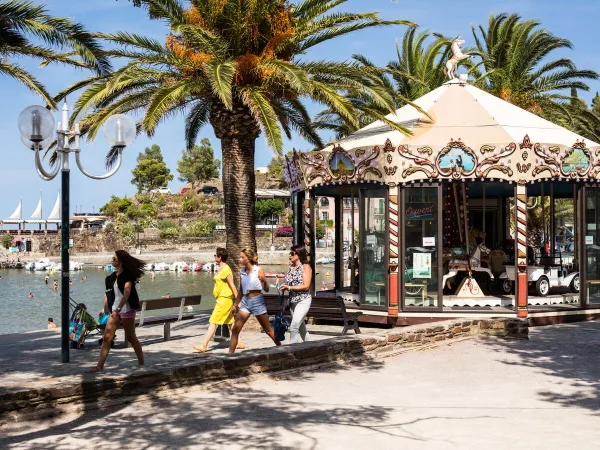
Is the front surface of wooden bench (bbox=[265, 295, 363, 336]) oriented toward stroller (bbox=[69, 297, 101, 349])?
no

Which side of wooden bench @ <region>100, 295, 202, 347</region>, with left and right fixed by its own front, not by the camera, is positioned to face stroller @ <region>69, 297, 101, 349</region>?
left

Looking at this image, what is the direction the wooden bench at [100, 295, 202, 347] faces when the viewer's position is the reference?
facing away from the viewer and to the left of the viewer

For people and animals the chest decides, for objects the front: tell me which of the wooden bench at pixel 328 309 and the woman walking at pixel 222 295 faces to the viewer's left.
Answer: the woman walking

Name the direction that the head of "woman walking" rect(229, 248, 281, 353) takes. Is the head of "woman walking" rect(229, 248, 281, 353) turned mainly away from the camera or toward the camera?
toward the camera

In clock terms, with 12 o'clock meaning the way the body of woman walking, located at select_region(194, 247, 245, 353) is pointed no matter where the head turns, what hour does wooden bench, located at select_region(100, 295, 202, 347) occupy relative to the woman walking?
The wooden bench is roughly at 2 o'clock from the woman walking.

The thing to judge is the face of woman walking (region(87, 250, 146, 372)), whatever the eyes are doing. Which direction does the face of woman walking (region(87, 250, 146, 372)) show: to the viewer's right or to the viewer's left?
to the viewer's left

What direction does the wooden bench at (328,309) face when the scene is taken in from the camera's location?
facing away from the viewer and to the right of the viewer

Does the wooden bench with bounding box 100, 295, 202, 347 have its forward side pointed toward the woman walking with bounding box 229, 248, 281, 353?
no

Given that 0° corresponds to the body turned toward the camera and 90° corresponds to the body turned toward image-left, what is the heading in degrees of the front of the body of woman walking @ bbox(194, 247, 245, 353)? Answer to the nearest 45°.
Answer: approximately 90°
